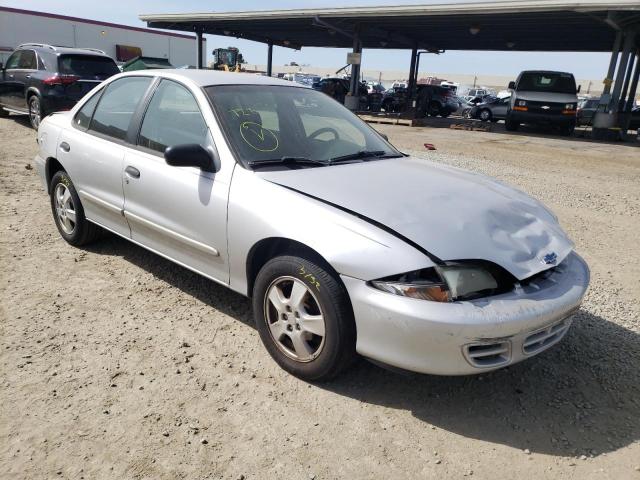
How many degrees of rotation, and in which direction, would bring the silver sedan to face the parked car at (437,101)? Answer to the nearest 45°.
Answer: approximately 135° to its left

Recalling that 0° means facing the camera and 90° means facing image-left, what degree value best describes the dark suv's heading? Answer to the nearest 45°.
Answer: approximately 135°

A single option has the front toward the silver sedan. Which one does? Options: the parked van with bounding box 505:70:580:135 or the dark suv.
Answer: the parked van

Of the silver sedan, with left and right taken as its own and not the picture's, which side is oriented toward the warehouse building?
back

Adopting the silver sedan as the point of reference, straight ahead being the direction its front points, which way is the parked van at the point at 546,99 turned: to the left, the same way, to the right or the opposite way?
to the right

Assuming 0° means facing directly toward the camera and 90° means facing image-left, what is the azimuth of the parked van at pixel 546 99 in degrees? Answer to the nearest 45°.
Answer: approximately 0°

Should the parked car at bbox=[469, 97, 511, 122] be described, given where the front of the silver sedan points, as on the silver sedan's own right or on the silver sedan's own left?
on the silver sedan's own left

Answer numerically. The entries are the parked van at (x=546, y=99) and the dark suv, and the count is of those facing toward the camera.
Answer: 1

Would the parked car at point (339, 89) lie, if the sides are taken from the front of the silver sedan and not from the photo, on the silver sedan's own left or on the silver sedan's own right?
on the silver sedan's own left

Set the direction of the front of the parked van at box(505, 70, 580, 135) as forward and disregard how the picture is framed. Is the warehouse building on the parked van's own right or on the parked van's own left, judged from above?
on the parked van's own right
